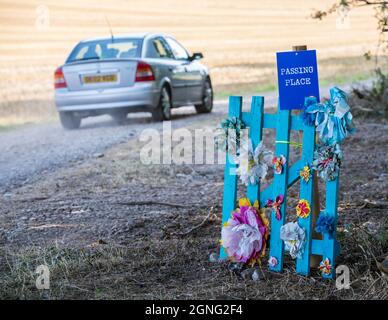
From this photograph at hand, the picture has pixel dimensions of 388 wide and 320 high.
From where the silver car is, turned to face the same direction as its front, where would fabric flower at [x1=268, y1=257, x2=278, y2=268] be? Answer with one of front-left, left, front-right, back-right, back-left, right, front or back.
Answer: back-right

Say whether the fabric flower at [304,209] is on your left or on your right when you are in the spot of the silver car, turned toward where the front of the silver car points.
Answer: on your right

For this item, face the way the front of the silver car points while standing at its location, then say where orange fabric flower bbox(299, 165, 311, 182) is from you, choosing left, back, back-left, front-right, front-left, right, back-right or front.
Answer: back-right

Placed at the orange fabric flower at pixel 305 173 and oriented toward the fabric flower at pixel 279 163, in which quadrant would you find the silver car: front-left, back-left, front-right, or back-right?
front-right

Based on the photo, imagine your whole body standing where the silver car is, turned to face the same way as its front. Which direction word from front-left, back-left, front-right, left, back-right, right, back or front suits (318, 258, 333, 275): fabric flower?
back-right

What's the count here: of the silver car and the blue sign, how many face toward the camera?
1

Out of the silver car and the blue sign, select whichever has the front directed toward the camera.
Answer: the blue sign

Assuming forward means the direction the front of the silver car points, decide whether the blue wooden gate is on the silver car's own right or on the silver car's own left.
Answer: on the silver car's own right

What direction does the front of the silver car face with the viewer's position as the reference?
facing away from the viewer and to the right of the viewer

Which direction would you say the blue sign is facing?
toward the camera

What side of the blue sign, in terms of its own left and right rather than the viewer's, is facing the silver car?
back
